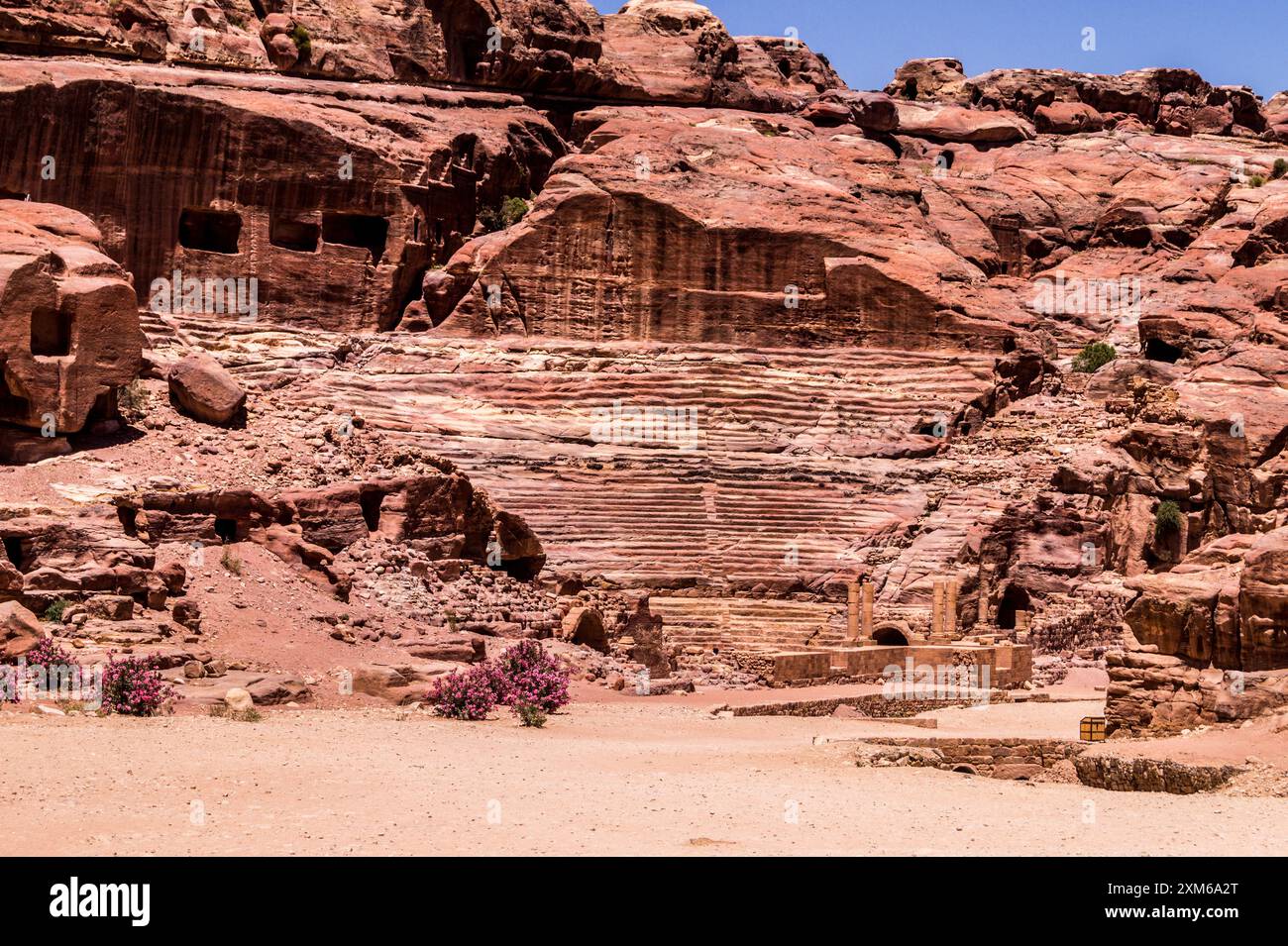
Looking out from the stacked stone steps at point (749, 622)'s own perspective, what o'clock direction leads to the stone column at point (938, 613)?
The stone column is roughly at 9 o'clock from the stacked stone steps.

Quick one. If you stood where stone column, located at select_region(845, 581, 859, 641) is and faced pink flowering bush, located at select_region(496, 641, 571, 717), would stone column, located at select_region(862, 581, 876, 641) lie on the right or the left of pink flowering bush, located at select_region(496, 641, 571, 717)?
left

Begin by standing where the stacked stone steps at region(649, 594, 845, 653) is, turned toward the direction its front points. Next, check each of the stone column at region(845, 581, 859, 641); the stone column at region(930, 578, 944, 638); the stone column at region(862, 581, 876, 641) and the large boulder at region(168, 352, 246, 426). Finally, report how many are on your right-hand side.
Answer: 1

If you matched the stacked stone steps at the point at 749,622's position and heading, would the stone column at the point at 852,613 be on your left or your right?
on your left

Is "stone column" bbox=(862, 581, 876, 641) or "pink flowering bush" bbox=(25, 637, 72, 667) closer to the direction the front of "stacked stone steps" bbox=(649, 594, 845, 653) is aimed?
the pink flowering bush

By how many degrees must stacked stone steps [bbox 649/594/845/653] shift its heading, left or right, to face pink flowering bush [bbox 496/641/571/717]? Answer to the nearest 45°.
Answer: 0° — it already faces it

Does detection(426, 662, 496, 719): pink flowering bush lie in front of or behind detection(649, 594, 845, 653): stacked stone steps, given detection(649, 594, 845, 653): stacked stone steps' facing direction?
in front

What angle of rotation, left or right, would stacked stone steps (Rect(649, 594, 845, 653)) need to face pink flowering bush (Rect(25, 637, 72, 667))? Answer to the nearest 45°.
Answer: approximately 45° to its right

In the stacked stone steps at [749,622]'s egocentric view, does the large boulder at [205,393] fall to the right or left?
on its right

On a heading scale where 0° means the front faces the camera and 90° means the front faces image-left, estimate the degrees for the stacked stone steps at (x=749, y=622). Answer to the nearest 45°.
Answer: approximately 0°

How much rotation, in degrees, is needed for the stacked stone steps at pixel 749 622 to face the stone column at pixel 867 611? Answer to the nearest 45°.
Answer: approximately 90° to its left

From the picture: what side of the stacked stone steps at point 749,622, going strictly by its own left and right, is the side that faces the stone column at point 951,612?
left

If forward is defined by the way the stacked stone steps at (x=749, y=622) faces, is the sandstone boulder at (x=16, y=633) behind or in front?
in front
